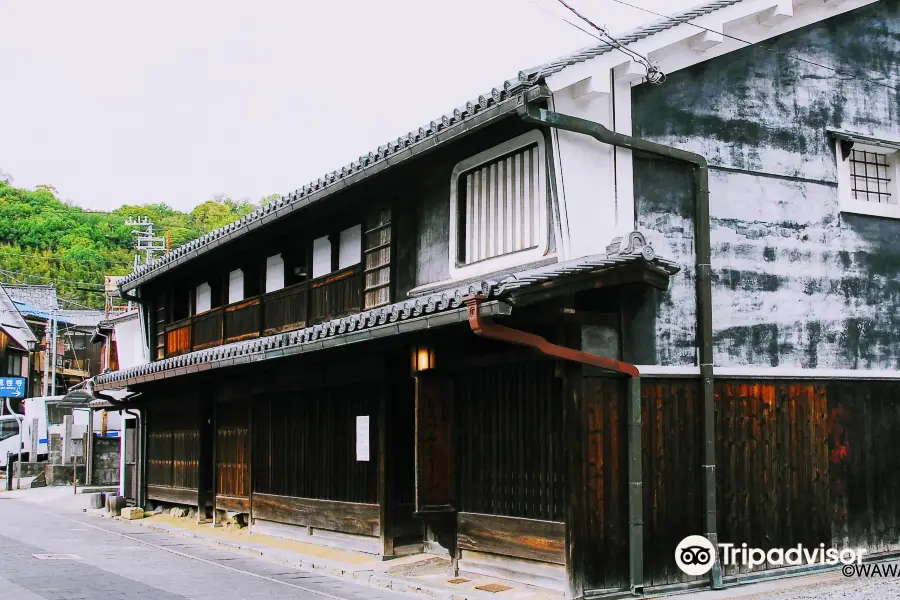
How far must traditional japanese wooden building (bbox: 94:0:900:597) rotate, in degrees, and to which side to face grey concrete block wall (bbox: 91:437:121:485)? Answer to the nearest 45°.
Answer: approximately 90° to its right

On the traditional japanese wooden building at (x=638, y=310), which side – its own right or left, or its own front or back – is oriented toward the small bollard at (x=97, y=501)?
right

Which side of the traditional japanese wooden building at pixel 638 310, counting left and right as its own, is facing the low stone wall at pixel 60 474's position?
right

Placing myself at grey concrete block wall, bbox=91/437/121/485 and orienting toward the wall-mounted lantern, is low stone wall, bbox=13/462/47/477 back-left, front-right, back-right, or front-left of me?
back-right

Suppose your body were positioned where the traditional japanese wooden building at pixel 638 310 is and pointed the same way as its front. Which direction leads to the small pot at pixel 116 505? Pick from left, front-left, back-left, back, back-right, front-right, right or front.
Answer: right
